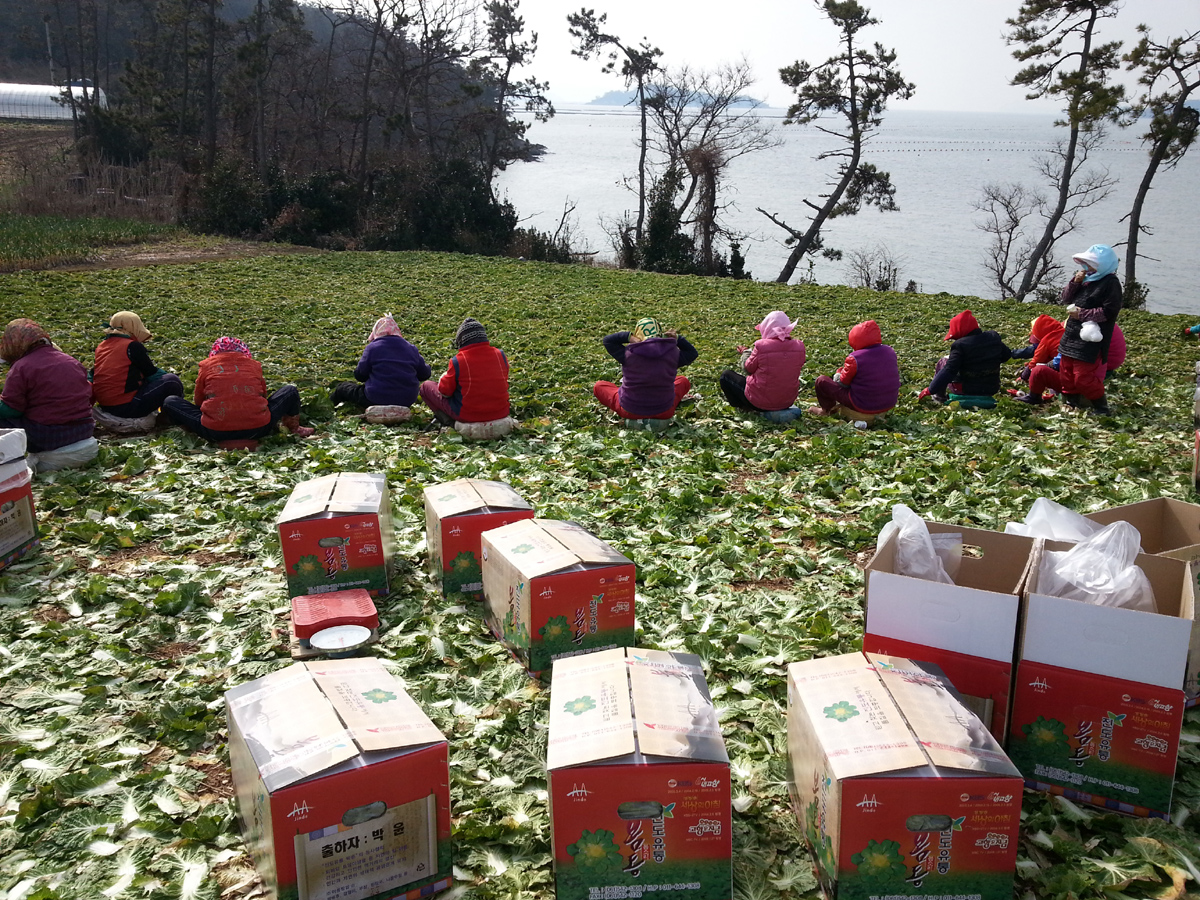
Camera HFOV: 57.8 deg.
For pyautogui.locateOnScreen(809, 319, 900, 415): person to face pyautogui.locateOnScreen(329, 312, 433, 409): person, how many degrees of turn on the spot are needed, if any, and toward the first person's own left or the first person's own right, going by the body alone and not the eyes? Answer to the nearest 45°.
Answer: approximately 45° to the first person's own left

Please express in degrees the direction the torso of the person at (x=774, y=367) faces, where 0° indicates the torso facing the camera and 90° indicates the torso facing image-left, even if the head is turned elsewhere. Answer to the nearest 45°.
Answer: approximately 135°

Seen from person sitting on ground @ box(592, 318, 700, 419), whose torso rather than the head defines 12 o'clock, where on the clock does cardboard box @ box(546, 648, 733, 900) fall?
The cardboard box is roughly at 6 o'clock from the person sitting on ground.

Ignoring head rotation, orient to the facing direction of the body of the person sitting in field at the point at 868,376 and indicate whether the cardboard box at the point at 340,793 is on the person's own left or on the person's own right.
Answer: on the person's own left

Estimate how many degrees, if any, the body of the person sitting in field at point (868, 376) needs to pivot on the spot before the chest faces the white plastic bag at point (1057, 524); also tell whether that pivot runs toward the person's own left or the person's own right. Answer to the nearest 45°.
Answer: approximately 135° to the person's own left

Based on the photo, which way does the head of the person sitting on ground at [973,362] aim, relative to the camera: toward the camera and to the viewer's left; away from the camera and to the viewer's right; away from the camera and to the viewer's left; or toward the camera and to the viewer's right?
away from the camera and to the viewer's left

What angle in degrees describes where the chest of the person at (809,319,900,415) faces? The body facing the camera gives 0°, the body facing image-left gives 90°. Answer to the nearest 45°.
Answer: approximately 135°

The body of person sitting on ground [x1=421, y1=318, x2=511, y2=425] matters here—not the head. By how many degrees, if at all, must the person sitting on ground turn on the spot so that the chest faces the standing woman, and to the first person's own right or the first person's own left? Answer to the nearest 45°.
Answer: approximately 135° to the first person's own right

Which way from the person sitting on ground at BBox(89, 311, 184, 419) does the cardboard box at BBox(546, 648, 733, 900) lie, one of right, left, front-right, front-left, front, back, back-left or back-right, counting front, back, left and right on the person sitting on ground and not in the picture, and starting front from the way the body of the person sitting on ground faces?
back-right

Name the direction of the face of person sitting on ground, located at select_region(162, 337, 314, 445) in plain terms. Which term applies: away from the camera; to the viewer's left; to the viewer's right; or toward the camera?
away from the camera

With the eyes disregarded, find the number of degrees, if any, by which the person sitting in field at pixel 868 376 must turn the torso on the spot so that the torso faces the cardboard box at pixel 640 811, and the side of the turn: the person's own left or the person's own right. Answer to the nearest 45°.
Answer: approximately 135° to the person's own left

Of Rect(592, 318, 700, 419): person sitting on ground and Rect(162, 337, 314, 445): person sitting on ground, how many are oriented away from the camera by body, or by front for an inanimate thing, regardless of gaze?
2

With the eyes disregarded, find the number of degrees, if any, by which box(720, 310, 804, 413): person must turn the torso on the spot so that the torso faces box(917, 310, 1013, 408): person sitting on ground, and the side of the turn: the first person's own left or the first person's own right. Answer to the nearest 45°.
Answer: approximately 90° to the first person's own right

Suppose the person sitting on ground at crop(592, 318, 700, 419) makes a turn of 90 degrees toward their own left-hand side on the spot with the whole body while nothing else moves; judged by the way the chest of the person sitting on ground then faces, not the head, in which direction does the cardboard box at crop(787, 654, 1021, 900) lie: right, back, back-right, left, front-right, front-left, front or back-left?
left

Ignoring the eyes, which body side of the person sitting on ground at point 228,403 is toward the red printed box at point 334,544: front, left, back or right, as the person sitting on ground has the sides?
back

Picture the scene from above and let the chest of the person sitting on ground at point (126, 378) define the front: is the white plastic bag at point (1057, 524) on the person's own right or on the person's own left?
on the person's own right

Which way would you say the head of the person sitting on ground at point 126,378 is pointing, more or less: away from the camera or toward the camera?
away from the camera

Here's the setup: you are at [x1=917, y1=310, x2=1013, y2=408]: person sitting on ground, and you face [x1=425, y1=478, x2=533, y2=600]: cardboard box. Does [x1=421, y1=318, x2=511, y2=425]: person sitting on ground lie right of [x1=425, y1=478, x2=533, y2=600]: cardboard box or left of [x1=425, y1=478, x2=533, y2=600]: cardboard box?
right
